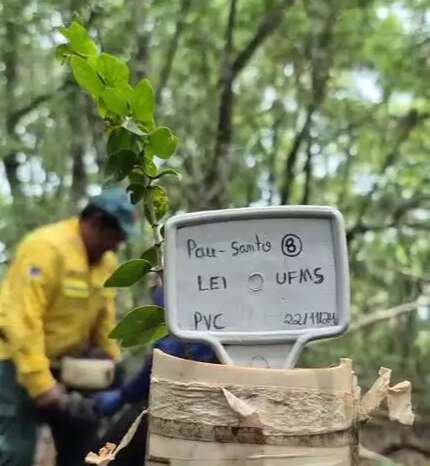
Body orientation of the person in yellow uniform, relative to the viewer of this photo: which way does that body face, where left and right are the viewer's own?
facing the viewer and to the right of the viewer

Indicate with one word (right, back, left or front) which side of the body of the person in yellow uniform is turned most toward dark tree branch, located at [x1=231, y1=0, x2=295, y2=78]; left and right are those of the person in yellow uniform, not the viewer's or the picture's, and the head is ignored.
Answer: left

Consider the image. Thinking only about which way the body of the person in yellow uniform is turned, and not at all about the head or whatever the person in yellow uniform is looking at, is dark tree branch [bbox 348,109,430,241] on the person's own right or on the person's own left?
on the person's own left

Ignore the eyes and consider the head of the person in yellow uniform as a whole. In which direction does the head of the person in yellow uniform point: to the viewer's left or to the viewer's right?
to the viewer's right

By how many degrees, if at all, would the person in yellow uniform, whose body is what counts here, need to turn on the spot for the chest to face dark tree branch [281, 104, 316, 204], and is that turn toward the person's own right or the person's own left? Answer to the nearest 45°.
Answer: approximately 90° to the person's own left

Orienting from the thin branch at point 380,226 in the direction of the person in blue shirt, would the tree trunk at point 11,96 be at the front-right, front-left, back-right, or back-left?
front-right

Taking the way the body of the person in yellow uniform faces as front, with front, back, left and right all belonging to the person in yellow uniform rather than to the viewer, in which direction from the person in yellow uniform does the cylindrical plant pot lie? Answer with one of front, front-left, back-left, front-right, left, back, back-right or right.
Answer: front-right

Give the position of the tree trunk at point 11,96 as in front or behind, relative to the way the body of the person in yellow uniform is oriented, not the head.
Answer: behind

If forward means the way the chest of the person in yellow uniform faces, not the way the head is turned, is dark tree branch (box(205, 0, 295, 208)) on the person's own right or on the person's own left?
on the person's own left

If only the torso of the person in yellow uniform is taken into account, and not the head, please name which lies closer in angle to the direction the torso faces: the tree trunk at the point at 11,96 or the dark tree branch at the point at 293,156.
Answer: the dark tree branch

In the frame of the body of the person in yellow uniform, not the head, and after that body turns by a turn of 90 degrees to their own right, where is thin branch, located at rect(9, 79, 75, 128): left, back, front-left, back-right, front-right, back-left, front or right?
back-right

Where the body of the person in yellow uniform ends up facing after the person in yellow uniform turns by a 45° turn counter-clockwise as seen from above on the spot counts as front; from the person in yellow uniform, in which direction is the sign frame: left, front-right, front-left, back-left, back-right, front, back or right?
right
